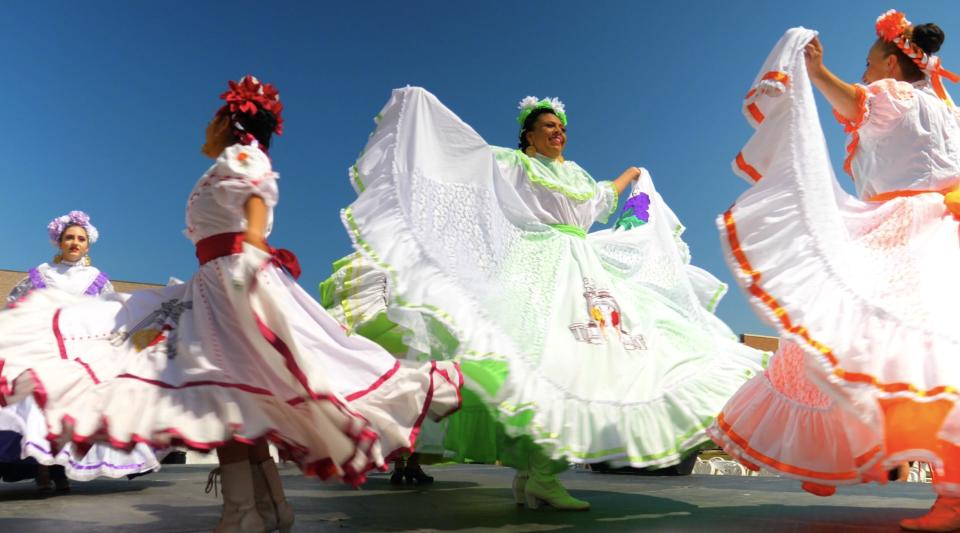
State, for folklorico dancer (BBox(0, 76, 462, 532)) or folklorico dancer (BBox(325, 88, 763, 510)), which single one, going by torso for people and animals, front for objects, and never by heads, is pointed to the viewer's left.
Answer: folklorico dancer (BBox(0, 76, 462, 532))

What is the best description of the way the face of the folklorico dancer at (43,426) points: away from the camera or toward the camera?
toward the camera

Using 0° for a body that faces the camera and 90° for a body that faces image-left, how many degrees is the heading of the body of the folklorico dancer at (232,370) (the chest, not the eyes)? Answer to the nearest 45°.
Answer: approximately 90°

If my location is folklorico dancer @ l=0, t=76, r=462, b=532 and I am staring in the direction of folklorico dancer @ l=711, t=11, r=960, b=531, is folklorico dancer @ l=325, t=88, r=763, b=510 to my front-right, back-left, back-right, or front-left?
front-left

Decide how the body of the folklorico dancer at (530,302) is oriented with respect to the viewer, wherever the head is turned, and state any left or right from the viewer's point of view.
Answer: facing the viewer and to the right of the viewer

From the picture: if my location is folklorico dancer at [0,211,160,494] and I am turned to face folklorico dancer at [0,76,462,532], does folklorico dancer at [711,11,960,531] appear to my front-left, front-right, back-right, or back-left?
front-left

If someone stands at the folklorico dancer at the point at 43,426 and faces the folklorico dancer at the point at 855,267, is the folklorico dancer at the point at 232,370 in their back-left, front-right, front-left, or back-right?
front-right

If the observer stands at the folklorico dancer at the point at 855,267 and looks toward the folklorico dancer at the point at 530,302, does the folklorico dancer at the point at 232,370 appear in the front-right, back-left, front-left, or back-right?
front-left
